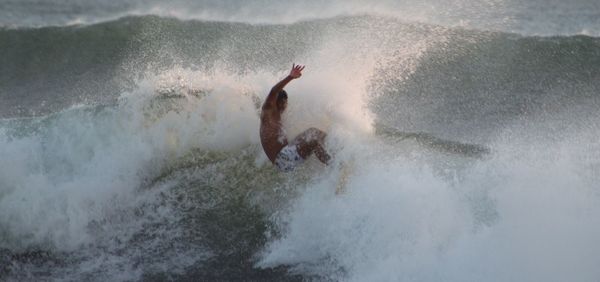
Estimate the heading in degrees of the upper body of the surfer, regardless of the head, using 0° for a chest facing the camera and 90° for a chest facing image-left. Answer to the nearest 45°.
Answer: approximately 270°
